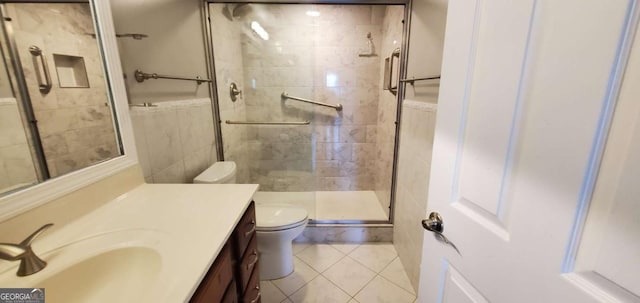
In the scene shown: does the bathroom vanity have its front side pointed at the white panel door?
yes

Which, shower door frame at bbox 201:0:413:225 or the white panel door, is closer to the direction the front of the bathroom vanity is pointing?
the white panel door

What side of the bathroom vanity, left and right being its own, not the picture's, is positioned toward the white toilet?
left

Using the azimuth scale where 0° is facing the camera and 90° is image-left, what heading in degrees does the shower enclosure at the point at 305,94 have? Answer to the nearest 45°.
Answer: approximately 0°

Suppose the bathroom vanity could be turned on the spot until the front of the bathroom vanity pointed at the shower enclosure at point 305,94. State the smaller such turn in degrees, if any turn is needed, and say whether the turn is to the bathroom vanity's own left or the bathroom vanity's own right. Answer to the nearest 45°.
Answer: approximately 90° to the bathroom vanity's own left

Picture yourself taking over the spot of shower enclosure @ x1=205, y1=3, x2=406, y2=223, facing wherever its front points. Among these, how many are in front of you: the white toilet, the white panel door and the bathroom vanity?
3

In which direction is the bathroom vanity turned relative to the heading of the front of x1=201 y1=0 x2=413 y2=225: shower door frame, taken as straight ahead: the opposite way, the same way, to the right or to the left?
to the left

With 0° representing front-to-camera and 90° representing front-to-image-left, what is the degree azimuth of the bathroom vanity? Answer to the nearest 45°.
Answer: approximately 315°

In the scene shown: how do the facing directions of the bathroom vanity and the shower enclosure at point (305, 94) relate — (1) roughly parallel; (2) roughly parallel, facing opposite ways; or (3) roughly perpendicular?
roughly perpendicular
